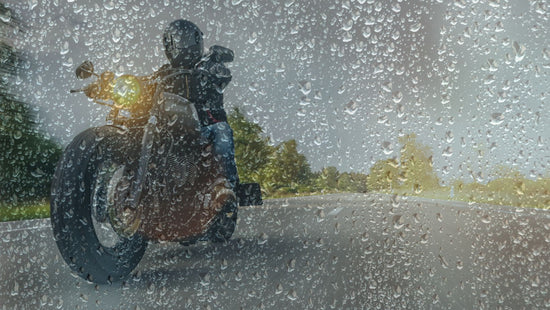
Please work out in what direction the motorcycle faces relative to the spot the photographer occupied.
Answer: facing the viewer and to the left of the viewer

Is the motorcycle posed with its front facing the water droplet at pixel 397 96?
no

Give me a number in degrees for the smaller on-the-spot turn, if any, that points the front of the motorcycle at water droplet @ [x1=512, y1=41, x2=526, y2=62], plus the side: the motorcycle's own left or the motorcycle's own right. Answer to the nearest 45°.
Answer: approximately 90° to the motorcycle's own left

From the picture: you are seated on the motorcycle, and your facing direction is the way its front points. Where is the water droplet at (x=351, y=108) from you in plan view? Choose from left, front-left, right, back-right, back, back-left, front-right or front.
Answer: left

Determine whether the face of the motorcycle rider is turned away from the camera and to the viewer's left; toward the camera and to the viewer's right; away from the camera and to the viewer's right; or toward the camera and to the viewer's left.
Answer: toward the camera and to the viewer's left

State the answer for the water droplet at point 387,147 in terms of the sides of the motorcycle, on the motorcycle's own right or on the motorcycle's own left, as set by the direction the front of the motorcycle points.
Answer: on the motorcycle's own left

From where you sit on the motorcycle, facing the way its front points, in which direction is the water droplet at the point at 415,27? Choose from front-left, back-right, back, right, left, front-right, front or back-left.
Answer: left

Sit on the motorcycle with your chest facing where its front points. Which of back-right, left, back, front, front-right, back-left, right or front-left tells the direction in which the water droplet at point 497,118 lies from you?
left

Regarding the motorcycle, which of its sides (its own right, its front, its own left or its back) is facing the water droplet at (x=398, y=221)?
left
